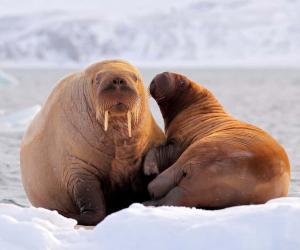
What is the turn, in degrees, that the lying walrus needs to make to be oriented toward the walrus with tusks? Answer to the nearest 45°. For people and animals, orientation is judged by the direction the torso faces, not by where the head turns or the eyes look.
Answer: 0° — it already faces it

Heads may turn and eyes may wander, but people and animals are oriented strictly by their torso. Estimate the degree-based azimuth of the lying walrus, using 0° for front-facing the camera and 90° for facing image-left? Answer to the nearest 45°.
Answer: approximately 90°
